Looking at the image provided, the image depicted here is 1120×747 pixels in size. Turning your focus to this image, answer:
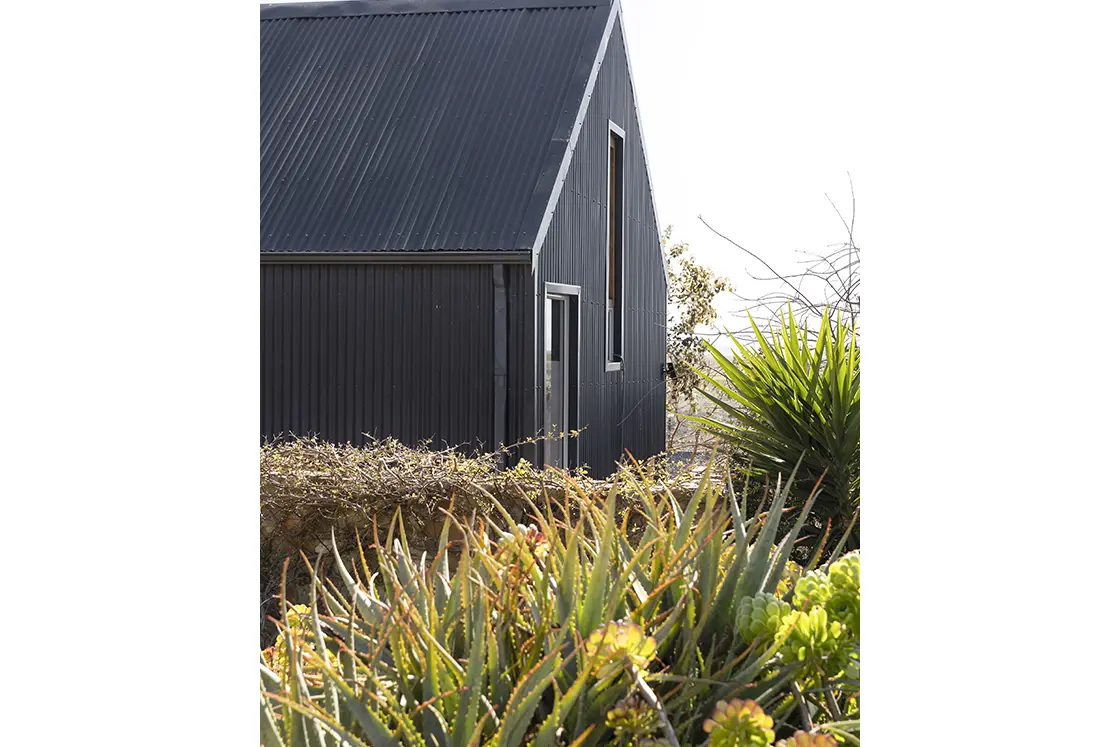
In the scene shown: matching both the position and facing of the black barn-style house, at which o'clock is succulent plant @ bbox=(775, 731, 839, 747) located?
The succulent plant is roughly at 3 o'clock from the black barn-style house.

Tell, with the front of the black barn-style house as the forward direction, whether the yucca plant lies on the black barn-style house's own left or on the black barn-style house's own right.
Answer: on the black barn-style house's own right

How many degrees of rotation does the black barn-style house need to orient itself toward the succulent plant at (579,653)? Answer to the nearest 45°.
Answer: approximately 90° to its right

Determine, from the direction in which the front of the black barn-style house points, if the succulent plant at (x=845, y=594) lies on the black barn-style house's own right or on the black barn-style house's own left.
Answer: on the black barn-style house's own right

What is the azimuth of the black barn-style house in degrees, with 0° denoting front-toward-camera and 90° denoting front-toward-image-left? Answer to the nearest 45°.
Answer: approximately 270°

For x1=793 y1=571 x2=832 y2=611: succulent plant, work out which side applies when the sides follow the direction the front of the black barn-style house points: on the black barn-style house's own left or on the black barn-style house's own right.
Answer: on the black barn-style house's own right
